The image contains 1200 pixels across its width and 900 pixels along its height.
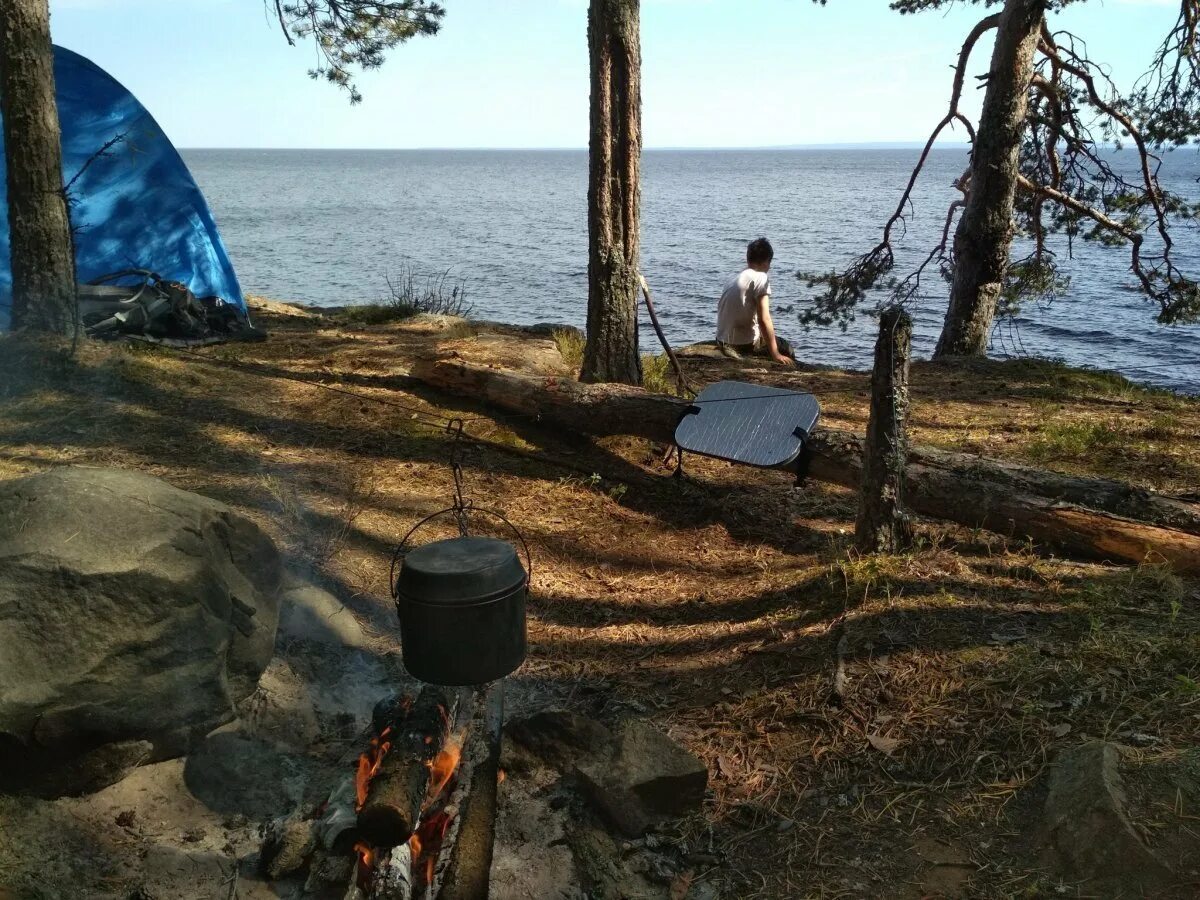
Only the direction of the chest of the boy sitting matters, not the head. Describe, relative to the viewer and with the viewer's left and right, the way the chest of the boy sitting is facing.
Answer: facing away from the viewer and to the right of the viewer

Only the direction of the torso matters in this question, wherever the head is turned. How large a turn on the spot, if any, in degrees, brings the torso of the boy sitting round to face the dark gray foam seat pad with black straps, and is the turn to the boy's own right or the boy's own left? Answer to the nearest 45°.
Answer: approximately 135° to the boy's own right

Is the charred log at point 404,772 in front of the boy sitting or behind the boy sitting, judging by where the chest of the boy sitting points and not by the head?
behind

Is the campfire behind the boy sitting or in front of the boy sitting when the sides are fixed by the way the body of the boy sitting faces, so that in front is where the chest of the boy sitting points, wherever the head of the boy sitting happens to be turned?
behind

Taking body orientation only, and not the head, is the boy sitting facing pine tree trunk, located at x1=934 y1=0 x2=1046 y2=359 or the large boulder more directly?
the pine tree trunk

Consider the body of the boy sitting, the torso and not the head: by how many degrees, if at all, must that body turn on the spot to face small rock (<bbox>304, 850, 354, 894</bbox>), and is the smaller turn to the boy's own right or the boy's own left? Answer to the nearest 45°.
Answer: approximately 135° to the boy's own right

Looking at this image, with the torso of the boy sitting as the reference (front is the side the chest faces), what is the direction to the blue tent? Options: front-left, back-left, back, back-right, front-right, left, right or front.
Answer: back-left

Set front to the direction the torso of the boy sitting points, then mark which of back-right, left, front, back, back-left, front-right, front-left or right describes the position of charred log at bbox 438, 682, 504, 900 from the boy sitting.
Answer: back-right

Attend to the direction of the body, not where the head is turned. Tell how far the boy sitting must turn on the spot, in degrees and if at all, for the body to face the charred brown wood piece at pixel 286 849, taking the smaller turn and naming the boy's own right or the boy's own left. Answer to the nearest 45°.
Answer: approximately 135° to the boy's own right

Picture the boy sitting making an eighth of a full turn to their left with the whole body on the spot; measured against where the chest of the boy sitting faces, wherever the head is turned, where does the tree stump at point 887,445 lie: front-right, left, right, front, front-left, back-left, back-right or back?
back
